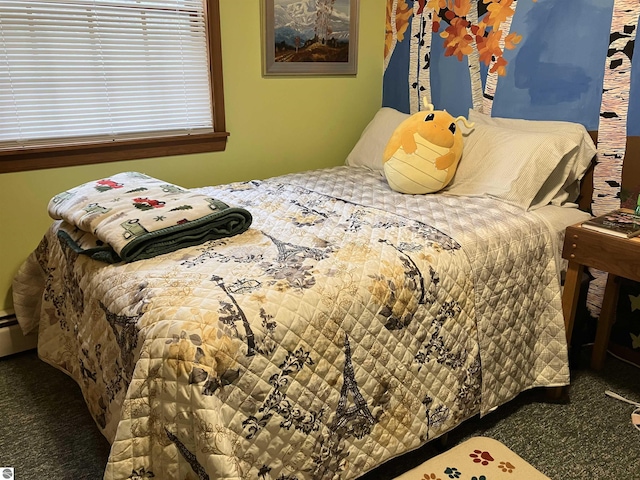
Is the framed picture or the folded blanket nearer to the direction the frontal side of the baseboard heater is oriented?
the folded blanket

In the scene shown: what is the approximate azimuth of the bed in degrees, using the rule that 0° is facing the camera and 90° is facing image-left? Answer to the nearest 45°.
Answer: approximately 45°

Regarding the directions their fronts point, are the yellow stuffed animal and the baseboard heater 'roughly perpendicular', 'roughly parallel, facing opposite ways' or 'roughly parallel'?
roughly perpendicular

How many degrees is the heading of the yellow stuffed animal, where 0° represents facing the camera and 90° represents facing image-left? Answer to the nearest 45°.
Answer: approximately 0°

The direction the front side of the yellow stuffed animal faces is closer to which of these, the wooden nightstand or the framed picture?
the wooden nightstand

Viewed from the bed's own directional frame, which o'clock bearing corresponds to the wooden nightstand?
The wooden nightstand is roughly at 7 o'clock from the bed.

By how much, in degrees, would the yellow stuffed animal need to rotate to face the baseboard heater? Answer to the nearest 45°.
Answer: approximately 90° to its right

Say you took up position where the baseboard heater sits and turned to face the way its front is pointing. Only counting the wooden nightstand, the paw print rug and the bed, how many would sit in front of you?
3
